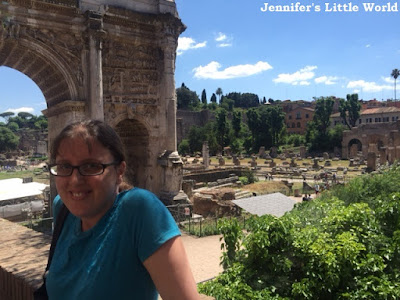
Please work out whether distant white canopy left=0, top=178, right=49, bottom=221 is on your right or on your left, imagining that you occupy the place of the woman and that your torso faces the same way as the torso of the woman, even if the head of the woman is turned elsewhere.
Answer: on your right

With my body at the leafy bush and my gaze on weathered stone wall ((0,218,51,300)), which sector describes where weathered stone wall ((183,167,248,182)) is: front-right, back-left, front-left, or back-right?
back-right

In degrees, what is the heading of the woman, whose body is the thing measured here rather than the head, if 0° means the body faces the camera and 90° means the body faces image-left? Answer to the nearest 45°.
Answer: approximately 45°

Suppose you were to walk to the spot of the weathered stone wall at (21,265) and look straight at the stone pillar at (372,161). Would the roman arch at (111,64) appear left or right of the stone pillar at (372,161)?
left

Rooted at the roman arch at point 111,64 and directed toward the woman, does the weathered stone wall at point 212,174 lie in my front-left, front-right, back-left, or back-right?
back-left

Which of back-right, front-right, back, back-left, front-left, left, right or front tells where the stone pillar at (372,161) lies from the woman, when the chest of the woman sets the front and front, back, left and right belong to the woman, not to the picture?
back

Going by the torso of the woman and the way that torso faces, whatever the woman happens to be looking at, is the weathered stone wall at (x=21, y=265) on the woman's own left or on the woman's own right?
on the woman's own right

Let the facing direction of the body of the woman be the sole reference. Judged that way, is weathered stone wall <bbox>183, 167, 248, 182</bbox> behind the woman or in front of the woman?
behind

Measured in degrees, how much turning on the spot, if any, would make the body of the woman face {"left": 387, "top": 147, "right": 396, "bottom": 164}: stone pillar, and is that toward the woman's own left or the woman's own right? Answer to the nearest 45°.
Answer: approximately 180°
